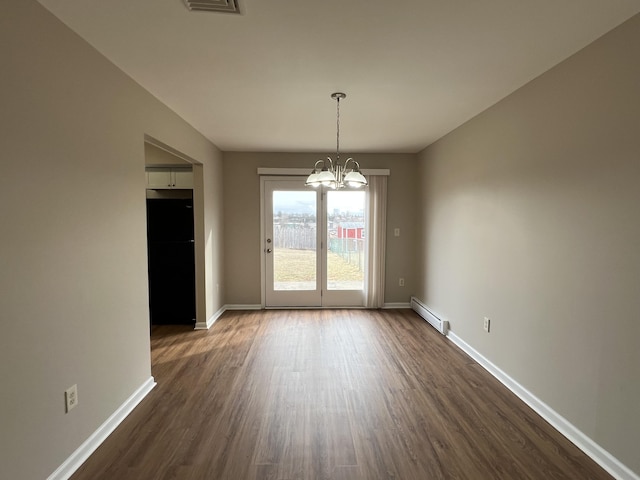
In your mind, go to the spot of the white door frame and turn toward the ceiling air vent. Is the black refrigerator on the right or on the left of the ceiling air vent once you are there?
right

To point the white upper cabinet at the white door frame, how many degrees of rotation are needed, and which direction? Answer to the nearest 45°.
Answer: approximately 90° to its left

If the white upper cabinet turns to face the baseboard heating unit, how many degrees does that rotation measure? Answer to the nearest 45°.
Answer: approximately 45° to its left

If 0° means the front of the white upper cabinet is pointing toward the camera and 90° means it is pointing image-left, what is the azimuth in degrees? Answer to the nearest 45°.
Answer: approximately 0°

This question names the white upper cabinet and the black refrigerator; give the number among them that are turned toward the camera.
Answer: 2

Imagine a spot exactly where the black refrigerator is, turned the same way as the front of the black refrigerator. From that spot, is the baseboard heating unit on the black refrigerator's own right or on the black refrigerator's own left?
on the black refrigerator's own left
